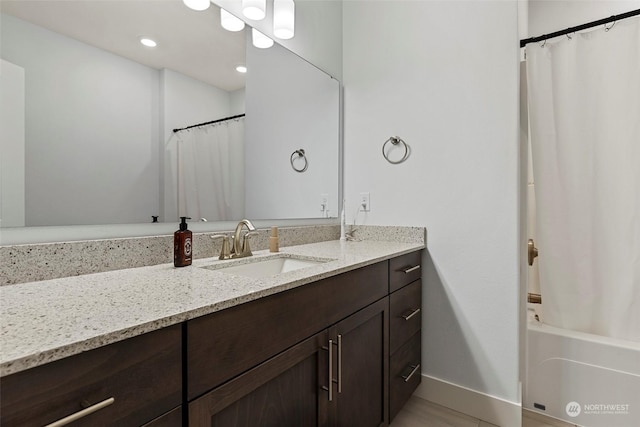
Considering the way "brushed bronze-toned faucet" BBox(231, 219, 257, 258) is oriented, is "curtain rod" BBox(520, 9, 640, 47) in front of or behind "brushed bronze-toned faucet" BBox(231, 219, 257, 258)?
in front

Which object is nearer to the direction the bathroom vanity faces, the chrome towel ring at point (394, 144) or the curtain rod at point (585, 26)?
the curtain rod

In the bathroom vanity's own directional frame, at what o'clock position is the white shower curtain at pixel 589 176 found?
The white shower curtain is roughly at 10 o'clock from the bathroom vanity.

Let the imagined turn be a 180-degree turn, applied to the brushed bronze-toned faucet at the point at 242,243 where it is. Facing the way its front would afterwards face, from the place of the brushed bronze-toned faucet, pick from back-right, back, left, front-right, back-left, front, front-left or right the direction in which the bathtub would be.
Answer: back-right

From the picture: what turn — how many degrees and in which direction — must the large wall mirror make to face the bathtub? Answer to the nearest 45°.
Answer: approximately 45° to its left

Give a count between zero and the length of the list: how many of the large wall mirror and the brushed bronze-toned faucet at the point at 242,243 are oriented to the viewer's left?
0

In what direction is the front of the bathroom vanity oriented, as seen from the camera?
facing the viewer and to the right of the viewer

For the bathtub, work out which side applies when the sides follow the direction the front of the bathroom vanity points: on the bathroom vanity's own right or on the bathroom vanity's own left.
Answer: on the bathroom vanity's own left

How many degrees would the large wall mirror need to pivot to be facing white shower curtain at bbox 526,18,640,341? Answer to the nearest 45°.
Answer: approximately 45° to its left

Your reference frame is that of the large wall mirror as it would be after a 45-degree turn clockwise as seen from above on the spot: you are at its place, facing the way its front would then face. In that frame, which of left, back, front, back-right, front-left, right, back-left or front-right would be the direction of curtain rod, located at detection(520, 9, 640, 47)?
left

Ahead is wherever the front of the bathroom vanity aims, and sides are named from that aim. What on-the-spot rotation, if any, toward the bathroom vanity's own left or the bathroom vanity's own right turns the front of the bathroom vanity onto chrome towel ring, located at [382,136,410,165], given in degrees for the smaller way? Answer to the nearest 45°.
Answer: approximately 90° to the bathroom vanity's own left
